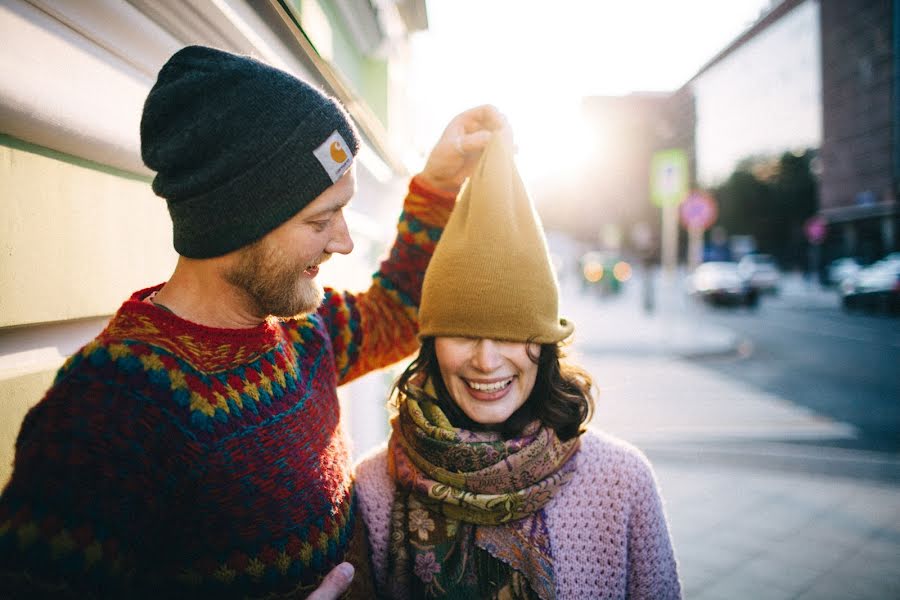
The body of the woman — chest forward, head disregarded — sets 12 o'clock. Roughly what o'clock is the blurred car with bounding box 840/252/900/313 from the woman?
The blurred car is roughly at 7 o'clock from the woman.

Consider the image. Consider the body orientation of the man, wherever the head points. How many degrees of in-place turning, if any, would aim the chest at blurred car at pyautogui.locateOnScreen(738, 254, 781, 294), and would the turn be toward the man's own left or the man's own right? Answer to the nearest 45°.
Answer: approximately 90° to the man's own left

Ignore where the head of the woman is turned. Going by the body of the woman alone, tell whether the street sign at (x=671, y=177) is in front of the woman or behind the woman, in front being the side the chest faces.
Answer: behind

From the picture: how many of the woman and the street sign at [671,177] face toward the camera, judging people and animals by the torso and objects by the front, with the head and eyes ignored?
2

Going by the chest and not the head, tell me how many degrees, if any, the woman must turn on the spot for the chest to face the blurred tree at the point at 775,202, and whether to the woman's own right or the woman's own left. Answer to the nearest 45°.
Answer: approximately 135° to the woman's own left

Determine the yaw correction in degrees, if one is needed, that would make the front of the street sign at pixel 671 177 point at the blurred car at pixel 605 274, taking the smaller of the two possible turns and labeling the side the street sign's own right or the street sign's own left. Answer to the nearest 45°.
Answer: approximately 180°

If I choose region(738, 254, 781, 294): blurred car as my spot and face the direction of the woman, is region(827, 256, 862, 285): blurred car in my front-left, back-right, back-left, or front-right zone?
back-left

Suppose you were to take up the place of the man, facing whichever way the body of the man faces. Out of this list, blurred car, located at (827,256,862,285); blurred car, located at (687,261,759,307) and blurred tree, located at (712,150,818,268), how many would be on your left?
3

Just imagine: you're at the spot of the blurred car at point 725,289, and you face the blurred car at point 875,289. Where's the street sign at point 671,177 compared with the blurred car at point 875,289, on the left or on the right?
right
